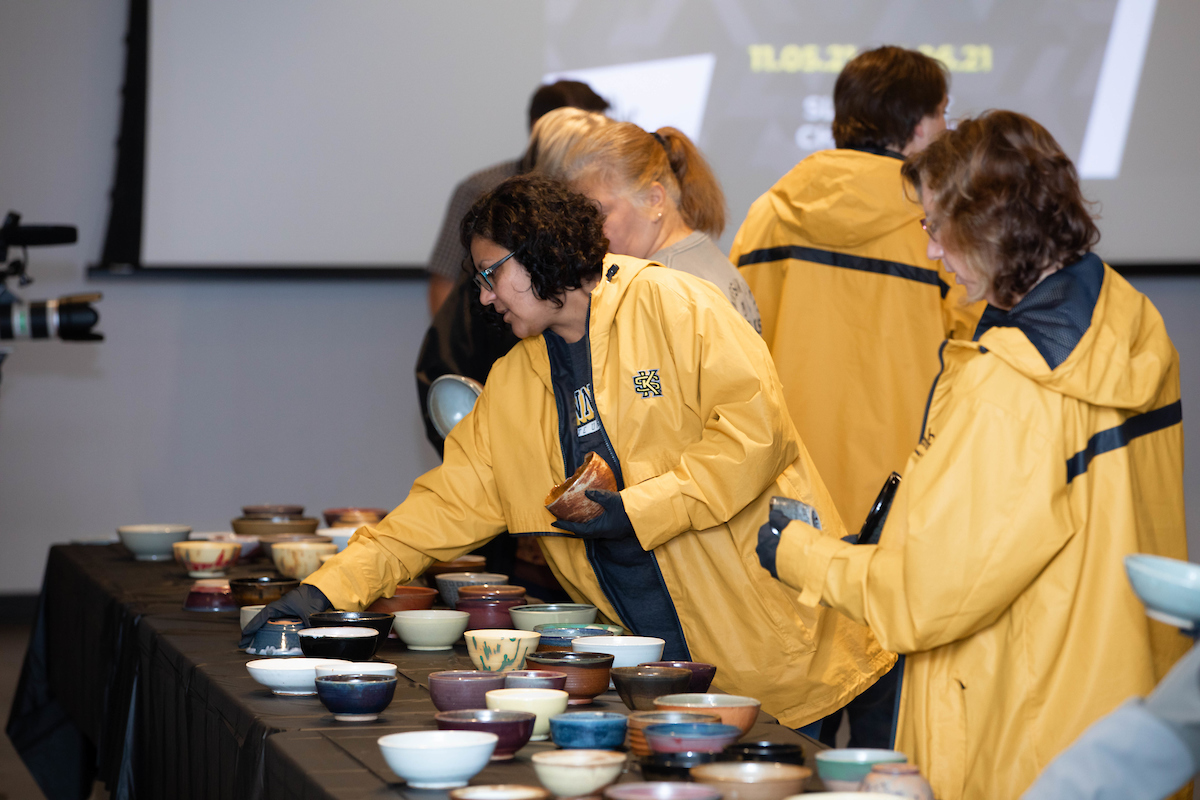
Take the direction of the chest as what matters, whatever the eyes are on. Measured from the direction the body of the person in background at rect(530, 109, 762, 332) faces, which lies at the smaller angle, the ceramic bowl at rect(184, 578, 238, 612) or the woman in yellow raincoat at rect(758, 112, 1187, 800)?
the ceramic bowl

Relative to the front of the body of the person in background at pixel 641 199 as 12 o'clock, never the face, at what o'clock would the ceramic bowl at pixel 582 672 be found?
The ceramic bowl is roughly at 9 o'clock from the person in background.

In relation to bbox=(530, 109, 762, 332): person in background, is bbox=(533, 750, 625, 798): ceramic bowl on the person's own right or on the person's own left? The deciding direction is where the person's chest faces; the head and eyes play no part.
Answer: on the person's own left

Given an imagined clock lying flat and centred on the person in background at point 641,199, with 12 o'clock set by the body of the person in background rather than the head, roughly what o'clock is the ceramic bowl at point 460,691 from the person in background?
The ceramic bowl is roughly at 9 o'clock from the person in background.

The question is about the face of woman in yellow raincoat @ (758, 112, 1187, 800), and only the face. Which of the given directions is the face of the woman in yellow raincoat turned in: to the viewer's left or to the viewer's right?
to the viewer's left

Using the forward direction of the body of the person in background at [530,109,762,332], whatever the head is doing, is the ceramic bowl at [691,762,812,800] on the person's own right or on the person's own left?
on the person's own left

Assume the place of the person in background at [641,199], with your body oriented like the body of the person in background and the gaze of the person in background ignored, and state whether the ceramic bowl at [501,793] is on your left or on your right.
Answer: on your left

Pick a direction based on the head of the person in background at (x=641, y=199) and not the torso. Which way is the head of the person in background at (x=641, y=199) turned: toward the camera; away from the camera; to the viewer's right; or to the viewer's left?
to the viewer's left

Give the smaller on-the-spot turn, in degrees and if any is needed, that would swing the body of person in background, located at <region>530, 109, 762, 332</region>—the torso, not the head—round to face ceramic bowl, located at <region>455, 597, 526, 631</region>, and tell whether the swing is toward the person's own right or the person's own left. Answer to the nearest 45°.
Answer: approximately 90° to the person's own left

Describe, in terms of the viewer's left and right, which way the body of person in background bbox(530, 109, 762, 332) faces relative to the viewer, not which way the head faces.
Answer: facing to the left of the viewer

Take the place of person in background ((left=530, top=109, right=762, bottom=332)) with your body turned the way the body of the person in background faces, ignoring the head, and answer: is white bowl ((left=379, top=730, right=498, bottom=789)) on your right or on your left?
on your left
